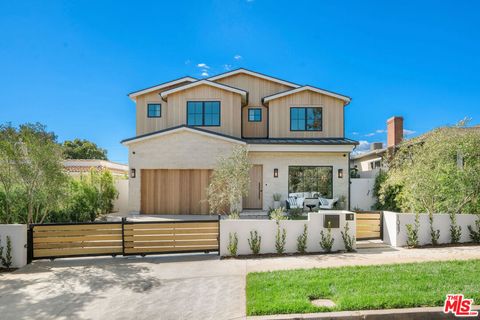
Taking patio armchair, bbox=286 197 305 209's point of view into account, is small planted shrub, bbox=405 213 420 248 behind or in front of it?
in front

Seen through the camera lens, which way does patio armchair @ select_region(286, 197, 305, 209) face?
facing the viewer and to the right of the viewer

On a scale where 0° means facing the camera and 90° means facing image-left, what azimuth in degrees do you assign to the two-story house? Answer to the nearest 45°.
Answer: approximately 0°

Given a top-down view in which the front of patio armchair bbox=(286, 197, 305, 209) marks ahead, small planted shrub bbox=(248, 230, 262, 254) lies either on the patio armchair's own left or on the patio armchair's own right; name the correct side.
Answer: on the patio armchair's own right

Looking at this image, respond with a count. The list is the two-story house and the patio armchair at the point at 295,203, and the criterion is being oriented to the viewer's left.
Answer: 0
